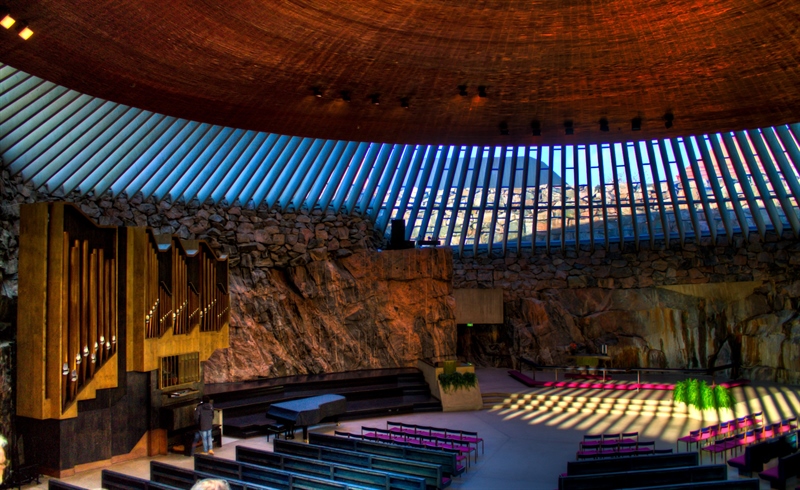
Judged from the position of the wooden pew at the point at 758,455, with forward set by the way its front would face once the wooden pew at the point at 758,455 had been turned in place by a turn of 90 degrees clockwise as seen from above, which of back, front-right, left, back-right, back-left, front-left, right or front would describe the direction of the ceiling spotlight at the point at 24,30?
back

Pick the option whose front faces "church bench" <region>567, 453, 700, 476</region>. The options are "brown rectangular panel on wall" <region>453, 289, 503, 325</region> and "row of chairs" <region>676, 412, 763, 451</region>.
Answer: the brown rectangular panel on wall

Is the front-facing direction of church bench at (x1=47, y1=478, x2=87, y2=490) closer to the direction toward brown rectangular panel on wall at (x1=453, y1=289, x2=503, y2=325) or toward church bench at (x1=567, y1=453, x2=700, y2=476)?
the brown rectangular panel on wall

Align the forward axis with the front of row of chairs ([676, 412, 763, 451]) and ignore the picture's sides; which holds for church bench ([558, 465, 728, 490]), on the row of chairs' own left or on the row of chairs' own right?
on the row of chairs' own left

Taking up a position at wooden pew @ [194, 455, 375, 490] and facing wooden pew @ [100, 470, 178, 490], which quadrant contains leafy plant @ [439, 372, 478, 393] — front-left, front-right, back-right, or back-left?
back-right

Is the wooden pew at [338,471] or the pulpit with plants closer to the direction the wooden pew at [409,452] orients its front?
the pulpit with plants
